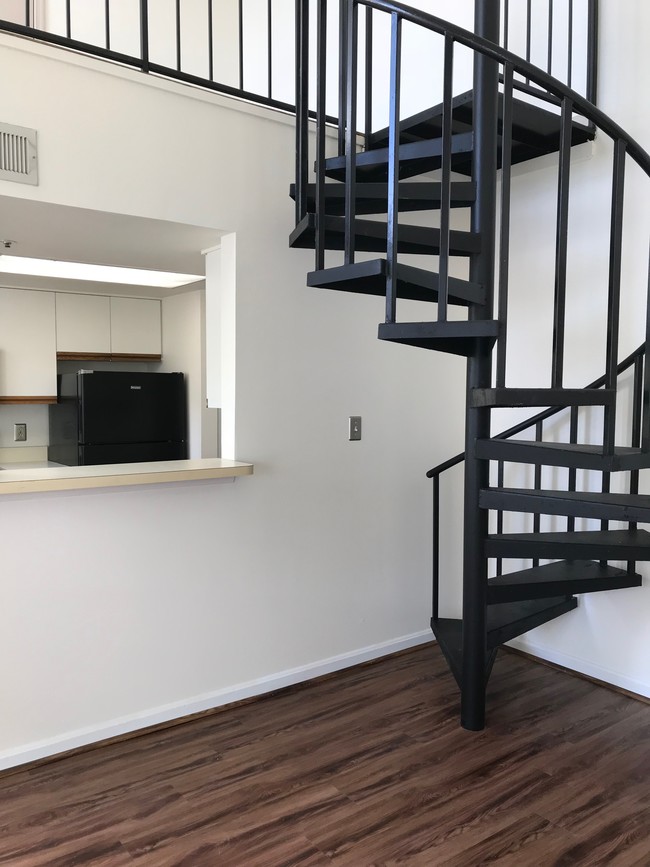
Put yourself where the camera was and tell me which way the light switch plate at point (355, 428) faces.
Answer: facing the viewer and to the right of the viewer

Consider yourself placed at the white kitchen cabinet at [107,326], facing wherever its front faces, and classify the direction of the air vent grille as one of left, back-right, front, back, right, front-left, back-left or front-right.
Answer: front

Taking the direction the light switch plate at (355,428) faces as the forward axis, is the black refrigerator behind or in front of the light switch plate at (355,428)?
behind

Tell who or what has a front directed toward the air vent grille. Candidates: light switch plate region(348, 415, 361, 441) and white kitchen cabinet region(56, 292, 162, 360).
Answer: the white kitchen cabinet

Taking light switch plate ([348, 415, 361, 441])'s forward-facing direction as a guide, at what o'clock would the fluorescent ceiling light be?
The fluorescent ceiling light is roughly at 5 o'clock from the light switch plate.

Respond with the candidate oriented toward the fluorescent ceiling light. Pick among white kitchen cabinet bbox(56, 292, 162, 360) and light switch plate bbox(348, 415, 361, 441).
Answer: the white kitchen cabinet

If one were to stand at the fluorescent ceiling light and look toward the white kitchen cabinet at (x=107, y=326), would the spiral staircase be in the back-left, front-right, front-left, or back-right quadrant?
back-right

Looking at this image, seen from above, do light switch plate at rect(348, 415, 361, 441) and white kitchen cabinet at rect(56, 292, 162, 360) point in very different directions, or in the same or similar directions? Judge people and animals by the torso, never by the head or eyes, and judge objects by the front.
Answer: same or similar directions

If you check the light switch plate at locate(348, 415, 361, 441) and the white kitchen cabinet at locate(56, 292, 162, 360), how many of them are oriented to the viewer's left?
0

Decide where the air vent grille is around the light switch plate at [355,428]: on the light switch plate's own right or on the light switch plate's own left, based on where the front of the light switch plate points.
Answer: on the light switch plate's own right

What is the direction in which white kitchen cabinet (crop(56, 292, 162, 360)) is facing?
toward the camera
